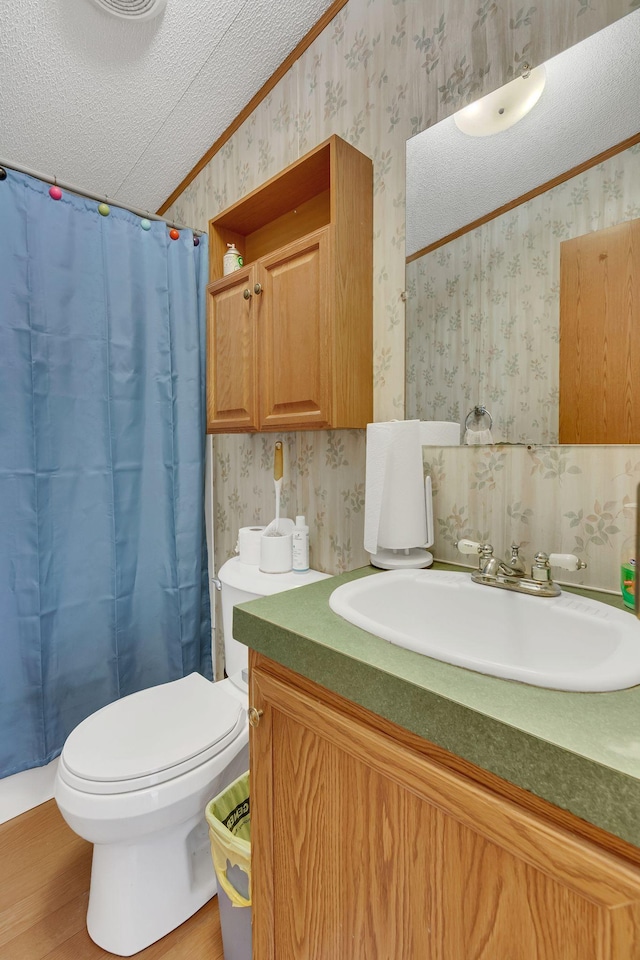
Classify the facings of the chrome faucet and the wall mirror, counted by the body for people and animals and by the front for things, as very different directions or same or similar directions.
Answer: same or similar directions

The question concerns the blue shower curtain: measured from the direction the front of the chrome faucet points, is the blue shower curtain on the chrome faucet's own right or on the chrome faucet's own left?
on the chrome faucet's own right

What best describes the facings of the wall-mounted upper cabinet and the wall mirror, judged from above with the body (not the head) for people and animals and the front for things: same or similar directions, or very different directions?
same or similar directions

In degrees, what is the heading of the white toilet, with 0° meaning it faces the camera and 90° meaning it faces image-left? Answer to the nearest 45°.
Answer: approximately 45°

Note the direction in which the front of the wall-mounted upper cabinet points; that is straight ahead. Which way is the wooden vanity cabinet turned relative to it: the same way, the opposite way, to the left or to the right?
the same way

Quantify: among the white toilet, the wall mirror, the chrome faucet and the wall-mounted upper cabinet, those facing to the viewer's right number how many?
0

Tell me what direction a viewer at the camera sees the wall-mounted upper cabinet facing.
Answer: facing the viewer and to the left of the viewer

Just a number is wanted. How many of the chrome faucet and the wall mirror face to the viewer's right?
0

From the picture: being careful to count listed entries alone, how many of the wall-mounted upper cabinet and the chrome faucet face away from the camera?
0

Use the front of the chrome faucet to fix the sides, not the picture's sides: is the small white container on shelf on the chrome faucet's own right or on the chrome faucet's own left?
on the chrome faucet's own right
